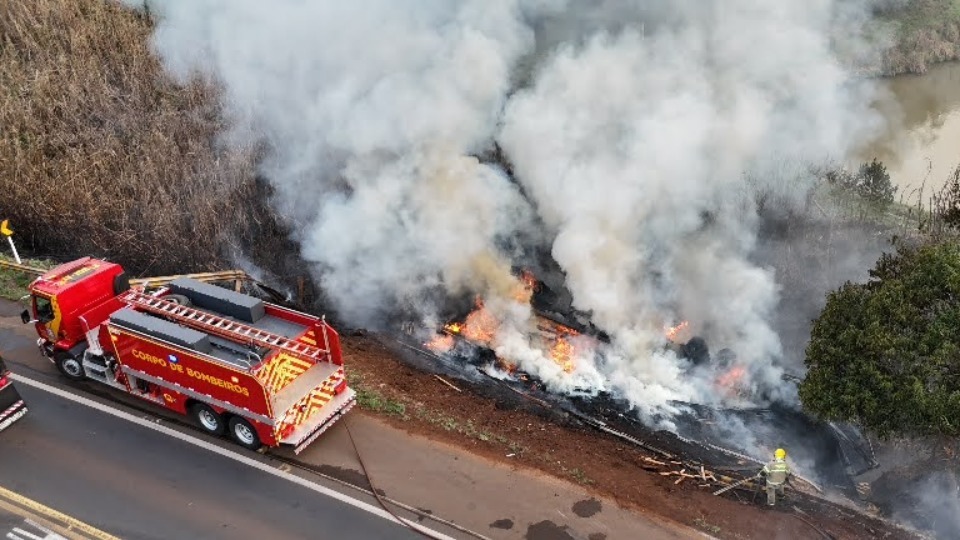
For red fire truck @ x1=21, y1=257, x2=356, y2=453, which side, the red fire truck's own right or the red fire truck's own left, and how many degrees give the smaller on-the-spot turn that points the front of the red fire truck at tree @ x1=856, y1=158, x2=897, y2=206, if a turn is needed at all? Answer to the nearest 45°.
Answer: approximately 135° to the red fire truck's own right

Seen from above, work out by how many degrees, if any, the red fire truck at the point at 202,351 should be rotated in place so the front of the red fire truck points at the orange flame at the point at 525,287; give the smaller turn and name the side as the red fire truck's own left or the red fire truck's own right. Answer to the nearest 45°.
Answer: approximately 135° to the red fire truck's own right

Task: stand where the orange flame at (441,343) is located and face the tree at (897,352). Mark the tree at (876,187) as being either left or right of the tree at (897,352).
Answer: left

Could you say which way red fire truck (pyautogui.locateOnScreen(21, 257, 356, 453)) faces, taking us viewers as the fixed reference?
facing away from the viewer and to the left of the viewer

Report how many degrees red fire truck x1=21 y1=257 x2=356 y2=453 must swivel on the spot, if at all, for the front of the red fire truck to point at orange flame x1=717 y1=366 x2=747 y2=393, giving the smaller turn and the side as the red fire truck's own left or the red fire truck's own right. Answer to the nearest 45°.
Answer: approximately 135° to the red fire truck's own right

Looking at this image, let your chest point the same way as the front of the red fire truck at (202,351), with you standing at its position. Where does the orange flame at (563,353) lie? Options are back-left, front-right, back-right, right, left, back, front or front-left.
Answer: back-right

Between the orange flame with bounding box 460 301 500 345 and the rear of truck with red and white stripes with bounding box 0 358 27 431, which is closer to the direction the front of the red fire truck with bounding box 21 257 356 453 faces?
the rear of truck with red and white stripes

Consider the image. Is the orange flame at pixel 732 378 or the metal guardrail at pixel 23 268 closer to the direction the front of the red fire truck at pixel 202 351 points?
the metal guardrail

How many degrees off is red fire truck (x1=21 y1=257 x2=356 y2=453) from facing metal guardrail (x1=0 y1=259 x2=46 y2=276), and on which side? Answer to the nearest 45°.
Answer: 0° — it already faces it

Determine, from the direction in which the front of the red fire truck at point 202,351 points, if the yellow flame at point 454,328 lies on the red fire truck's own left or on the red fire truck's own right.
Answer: on the red fire truck's own right

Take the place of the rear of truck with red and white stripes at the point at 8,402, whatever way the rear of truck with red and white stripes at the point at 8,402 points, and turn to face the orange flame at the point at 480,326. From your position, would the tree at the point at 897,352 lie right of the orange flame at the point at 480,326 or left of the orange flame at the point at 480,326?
right
